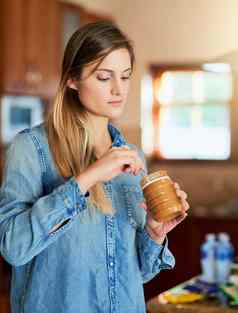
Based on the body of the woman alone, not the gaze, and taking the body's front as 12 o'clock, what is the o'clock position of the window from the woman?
The window is roughly at 8 o'clock from the woman.

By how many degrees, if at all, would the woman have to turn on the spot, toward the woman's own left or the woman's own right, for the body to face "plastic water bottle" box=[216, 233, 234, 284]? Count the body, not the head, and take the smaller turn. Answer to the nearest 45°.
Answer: approximately 90° to the woman's own left

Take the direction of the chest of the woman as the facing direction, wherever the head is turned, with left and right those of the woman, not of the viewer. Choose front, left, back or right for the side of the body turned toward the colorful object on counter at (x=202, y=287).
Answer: left

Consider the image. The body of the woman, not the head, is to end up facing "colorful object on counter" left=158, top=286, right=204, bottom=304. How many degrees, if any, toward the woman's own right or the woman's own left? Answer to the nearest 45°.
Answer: approximately 90° to the woman's own left

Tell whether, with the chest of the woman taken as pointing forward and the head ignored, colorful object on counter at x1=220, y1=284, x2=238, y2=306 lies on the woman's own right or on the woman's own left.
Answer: on the woman's own left

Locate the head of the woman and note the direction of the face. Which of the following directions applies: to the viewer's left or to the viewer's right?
to the viewer's right

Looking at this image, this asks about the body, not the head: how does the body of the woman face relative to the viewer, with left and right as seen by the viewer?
facing the viewer and to the right of the viewer
